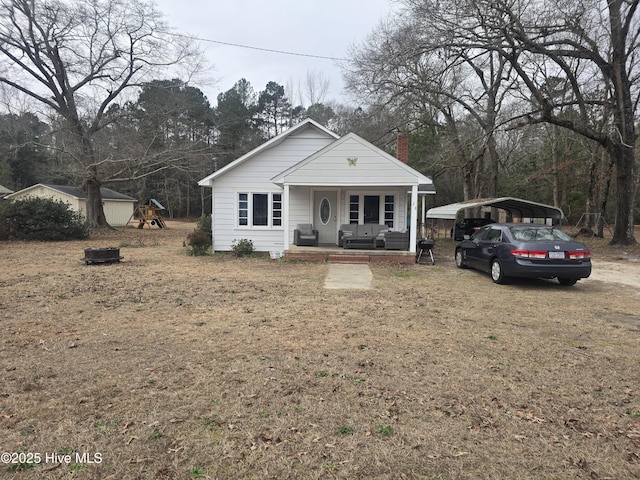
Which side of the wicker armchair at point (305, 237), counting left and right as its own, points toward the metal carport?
left

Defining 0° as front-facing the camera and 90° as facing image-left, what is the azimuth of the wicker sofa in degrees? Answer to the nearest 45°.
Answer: approximately 0°

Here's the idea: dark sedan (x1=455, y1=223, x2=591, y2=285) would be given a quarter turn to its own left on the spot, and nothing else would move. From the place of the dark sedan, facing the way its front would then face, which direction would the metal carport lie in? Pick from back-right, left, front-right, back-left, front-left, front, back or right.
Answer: back-right

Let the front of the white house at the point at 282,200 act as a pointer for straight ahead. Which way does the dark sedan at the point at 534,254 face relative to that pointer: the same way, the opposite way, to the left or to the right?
the opposite way

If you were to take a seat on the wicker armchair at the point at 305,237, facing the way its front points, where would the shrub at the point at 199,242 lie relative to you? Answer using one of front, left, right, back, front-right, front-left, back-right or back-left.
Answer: right

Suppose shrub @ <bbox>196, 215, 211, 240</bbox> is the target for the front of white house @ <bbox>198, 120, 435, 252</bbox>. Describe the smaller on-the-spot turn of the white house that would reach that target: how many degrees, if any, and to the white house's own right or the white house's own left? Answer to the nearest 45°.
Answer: approximately 90° to the white house's own right

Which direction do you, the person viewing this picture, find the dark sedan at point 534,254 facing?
facing away from the viewer and to the left of the viewer

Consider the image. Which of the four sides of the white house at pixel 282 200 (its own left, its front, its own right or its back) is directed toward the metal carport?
left

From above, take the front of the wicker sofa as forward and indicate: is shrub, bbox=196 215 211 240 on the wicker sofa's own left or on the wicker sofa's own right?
on the wicker sofa's own right

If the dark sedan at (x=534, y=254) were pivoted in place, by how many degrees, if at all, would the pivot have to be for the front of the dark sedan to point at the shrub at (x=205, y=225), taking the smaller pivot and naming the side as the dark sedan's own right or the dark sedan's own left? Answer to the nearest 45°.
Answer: approximately 45° to the dark sedan's own left
